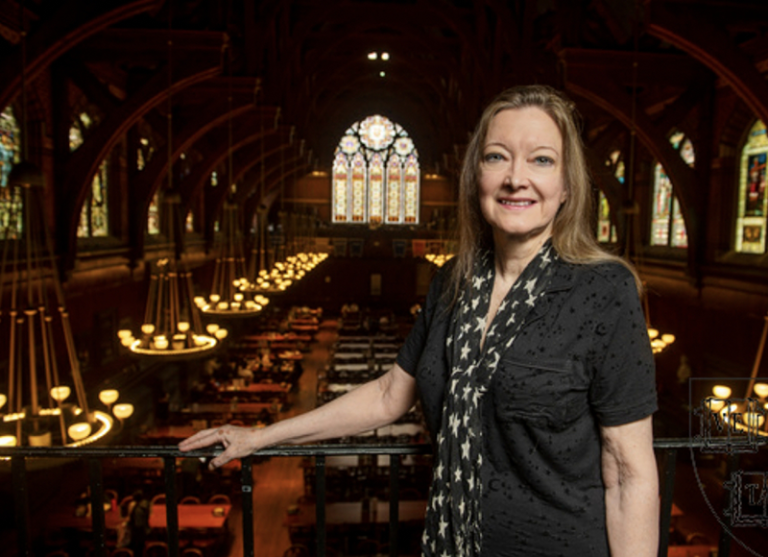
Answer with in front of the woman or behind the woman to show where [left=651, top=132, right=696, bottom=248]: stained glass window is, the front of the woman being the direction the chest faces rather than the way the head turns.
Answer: behind

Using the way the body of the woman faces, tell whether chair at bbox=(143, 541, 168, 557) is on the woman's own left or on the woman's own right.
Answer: on the woman's own right

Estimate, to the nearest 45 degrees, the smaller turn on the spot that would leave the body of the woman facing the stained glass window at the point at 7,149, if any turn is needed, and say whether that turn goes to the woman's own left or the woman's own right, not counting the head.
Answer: approximately 90° to the woman's own right

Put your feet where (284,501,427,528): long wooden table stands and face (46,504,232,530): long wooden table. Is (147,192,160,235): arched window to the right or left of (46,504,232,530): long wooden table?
right

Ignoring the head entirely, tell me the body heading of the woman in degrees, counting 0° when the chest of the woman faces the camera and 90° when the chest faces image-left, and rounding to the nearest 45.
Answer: approximately 45°

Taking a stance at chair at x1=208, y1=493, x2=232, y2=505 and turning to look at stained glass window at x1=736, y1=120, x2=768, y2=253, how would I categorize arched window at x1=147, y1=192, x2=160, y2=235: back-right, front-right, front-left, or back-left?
back-left

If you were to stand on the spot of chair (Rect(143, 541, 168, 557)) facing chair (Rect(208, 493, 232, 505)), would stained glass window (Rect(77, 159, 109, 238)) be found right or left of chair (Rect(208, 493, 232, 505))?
left

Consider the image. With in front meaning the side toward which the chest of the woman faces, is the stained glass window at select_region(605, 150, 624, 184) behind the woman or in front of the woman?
behind

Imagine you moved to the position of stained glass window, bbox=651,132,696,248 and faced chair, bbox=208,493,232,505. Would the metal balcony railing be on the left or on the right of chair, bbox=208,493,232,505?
left

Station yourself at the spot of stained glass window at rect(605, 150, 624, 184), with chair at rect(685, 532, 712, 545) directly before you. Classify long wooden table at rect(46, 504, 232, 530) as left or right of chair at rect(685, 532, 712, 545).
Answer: right

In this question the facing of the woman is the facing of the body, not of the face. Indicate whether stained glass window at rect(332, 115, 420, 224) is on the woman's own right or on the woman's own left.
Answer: on the woman's own right

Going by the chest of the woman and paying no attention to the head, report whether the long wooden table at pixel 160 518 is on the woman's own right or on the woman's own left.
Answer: on the woman's own right

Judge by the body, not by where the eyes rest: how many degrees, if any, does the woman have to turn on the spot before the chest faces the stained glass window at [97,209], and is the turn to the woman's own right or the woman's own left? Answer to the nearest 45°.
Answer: approximately 90° to the woman's own right
